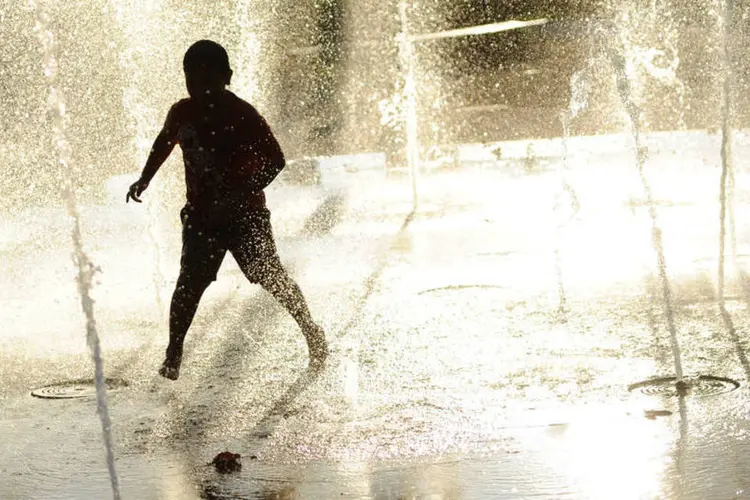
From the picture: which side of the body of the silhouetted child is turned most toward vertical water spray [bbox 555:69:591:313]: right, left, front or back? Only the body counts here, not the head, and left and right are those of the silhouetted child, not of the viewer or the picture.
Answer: back

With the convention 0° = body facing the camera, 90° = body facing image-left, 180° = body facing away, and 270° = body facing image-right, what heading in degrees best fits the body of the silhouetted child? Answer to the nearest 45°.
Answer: approximately 45°

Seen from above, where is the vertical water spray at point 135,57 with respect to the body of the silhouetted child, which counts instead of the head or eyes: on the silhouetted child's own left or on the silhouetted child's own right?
on the silhouetted child's own right

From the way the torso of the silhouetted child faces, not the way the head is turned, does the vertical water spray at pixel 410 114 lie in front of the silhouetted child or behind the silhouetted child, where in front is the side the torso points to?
behind

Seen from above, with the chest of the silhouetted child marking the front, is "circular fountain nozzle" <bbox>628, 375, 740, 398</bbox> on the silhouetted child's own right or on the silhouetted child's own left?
on the silhouetted child's own left

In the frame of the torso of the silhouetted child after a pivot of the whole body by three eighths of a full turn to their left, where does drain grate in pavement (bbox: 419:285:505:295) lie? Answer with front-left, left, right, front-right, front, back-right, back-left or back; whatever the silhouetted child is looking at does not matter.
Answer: front-left
